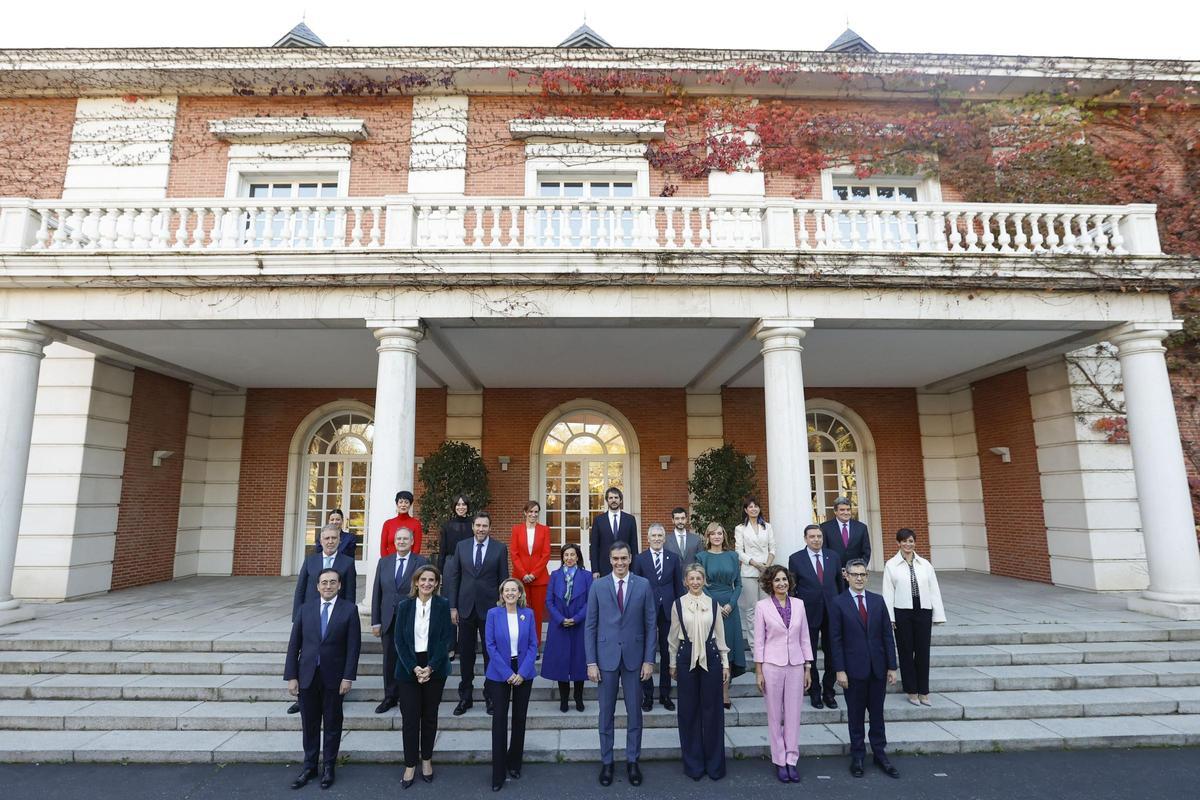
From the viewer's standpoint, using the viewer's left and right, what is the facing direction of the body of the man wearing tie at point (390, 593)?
facing the viewer

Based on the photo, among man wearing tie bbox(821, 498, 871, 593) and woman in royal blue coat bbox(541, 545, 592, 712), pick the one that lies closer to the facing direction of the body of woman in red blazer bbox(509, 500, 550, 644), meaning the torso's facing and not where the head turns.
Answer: the woman in royal blue coat

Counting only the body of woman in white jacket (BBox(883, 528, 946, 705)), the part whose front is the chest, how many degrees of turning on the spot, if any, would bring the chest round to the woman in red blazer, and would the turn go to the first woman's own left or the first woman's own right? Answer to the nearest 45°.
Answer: approximately 90° to the first woman's own right

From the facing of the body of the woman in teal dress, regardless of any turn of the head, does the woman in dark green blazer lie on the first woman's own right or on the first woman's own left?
on the first woman's own right

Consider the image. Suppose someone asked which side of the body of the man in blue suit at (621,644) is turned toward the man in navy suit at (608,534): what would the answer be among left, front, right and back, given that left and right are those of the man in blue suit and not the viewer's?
back

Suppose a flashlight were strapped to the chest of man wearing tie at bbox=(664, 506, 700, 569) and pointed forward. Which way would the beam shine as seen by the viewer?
toward the camera

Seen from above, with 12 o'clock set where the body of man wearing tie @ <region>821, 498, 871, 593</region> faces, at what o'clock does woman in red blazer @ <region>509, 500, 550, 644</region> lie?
The woman in red blazer is roughly at 2 o'clock from the man wearing tie.

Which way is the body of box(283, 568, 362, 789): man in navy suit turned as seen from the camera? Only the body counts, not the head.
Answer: toward the camera

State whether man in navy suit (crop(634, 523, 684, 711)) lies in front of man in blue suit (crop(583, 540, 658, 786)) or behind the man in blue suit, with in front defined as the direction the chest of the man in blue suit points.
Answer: behind

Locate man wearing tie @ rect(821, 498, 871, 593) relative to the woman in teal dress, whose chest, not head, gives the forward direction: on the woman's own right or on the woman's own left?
on the woman's own left
